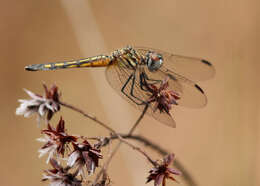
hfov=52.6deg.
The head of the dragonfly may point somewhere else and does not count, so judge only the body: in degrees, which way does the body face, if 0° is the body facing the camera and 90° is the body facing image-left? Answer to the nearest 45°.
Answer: approximately 270°
